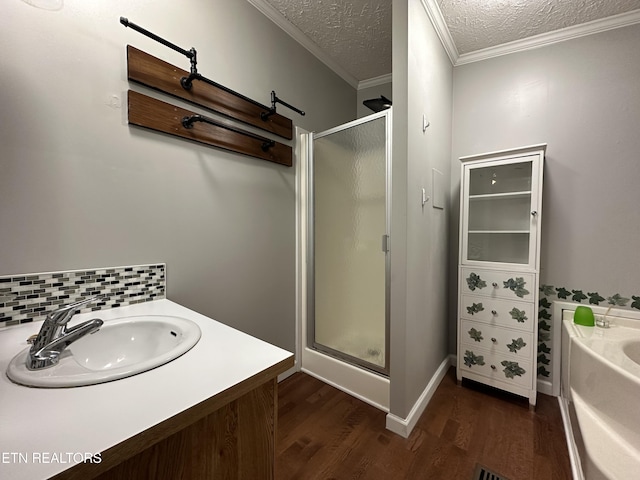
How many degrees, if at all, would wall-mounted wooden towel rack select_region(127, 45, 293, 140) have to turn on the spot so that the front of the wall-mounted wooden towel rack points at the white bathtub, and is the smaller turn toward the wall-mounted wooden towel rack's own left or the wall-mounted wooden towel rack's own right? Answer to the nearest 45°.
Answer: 0° — it already faces it

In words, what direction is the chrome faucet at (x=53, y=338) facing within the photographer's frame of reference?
facing to the right of the viewer

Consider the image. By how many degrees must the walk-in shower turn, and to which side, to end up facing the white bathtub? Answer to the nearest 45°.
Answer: approximately 90° to its left

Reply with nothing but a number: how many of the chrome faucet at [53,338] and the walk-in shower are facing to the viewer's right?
1

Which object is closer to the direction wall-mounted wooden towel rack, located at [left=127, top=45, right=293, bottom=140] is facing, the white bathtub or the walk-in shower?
the white bathtub

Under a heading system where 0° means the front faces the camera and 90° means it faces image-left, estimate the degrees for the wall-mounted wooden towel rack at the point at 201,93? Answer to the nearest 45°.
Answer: approximately 315°

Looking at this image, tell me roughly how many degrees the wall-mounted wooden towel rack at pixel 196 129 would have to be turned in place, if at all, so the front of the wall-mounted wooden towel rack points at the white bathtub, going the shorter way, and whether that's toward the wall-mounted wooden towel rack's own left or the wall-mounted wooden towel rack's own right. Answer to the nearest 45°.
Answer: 0° — it already faces it

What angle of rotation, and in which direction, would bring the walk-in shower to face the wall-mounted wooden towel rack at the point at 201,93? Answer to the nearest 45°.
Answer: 0° — it already faces it

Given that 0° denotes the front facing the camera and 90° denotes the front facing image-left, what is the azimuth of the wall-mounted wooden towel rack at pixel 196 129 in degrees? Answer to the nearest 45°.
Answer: approximately 315°
